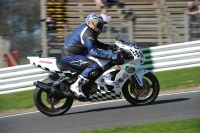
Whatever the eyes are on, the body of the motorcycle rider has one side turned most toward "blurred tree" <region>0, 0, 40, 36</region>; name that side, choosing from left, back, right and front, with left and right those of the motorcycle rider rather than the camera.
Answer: left

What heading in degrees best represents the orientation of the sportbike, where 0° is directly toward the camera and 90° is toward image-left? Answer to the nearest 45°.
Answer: approximately 270°

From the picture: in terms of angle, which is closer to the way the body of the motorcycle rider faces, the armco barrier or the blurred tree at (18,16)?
the armco barrier

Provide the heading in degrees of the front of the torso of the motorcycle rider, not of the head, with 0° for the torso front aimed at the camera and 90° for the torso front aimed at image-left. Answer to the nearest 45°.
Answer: approximately 270°
